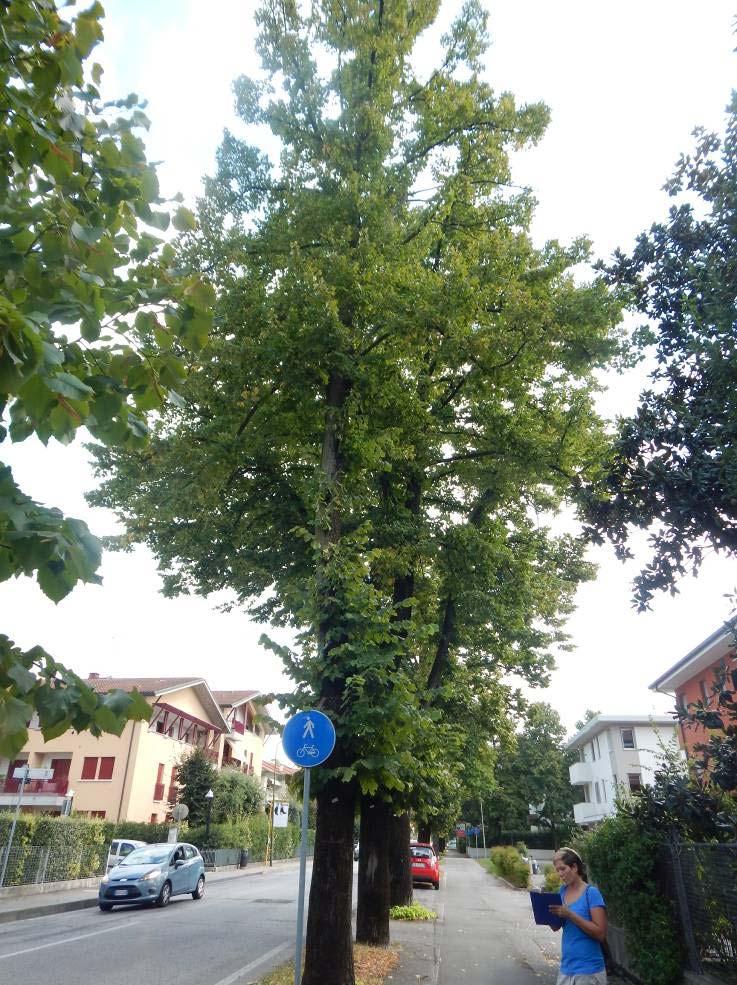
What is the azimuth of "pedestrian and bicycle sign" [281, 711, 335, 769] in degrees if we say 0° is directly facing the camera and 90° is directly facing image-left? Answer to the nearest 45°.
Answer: approximately 0°

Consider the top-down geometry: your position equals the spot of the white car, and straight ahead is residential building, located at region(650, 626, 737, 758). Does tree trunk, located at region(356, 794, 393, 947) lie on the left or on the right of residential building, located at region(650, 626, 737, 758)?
right

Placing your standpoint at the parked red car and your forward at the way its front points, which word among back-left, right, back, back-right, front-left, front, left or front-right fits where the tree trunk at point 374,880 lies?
back

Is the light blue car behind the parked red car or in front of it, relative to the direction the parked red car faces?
behind

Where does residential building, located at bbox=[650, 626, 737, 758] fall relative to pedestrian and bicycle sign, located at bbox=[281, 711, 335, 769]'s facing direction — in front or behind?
behind

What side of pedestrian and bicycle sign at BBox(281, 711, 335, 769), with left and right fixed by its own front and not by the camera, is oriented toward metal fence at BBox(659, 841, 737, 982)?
left

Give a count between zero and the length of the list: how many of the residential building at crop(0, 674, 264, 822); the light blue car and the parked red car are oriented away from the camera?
1

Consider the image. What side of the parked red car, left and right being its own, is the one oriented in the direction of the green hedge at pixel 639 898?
back

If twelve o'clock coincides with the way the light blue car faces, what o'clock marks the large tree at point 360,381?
The large tree is roughly at 10 o'clock from the light blue car.

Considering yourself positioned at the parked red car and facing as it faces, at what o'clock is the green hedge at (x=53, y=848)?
The green hedge is roughly at 8 o'clock from the parked red car.

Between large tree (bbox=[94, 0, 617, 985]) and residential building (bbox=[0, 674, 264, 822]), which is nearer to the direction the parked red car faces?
the residential building

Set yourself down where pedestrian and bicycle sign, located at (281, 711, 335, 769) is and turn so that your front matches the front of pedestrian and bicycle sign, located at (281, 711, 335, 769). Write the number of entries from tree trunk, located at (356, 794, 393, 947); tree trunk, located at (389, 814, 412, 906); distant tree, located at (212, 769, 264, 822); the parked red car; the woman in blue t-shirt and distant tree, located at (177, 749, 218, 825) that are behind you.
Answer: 5

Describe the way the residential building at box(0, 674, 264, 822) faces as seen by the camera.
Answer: facing the viewer and to the right of the viewer

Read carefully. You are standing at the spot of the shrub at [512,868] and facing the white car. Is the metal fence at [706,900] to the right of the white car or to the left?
left

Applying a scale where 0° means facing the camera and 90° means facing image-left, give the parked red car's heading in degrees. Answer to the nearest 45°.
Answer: approximately 180°

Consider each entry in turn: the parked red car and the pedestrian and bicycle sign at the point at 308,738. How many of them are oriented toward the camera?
1
